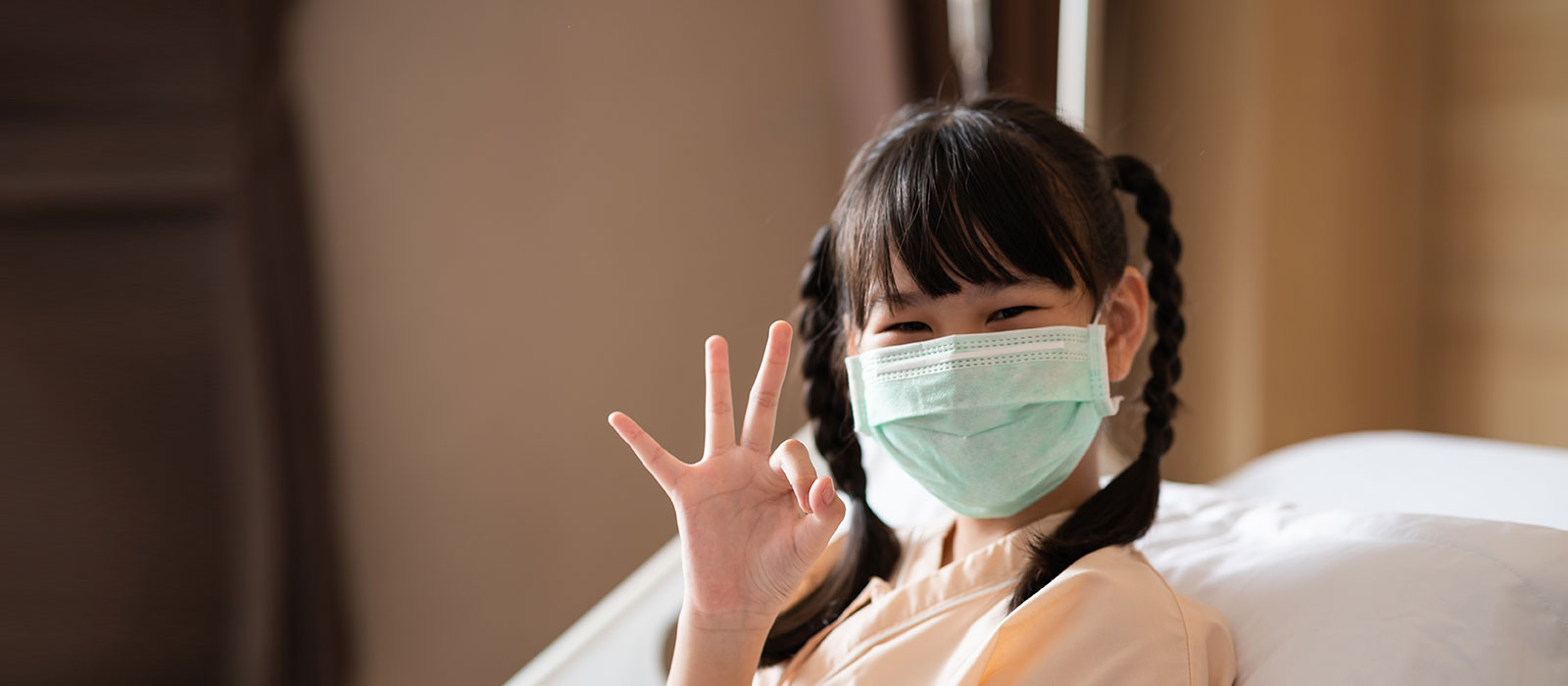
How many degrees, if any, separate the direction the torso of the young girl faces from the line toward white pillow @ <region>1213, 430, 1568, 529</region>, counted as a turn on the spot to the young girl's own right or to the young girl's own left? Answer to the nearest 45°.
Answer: approximately 180°
